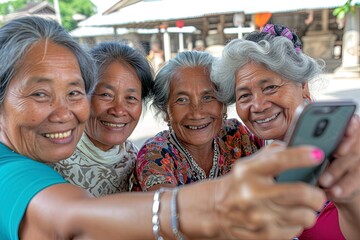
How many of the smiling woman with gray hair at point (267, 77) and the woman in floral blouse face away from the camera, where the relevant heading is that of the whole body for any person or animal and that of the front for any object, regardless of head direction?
0

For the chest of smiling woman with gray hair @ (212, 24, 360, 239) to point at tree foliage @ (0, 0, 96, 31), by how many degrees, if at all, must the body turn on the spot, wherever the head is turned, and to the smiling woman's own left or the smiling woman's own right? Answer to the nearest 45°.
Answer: approximately 90° to the smiling woman's own right

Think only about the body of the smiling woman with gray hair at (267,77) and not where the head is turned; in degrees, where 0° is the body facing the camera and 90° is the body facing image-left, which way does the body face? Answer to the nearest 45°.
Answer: approximately 45°

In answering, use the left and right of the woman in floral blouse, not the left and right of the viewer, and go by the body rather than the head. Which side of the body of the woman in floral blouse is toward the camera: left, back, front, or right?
front

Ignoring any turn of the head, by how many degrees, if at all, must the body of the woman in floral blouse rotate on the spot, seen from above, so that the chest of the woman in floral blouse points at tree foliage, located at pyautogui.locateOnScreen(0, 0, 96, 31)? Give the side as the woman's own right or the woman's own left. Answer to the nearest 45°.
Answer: approximately 180°
